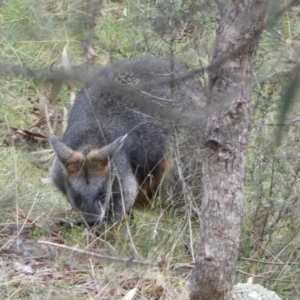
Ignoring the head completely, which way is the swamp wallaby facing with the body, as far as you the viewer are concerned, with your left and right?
facing the viewer and to the left of the viewer

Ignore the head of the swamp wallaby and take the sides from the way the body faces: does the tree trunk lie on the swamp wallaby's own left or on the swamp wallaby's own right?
on the swamp wallaby's own left
